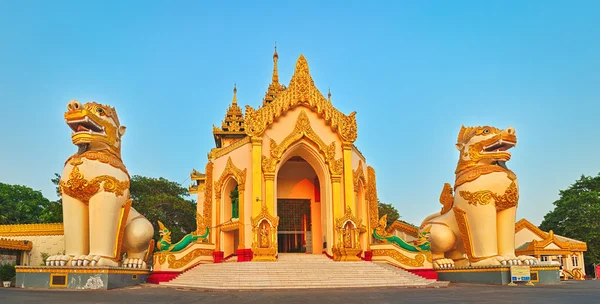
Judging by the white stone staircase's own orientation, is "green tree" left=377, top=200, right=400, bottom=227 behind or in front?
behind

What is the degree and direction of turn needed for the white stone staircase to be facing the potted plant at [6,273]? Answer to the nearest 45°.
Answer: approximately 90° to its right

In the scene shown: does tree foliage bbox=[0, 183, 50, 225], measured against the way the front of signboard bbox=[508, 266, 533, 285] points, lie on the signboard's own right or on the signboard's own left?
on the signboard's own right

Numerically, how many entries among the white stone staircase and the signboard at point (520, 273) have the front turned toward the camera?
2

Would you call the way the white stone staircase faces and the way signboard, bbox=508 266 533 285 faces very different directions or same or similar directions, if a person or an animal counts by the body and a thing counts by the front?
same or similar directions

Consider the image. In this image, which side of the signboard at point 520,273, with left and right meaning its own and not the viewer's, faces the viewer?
front

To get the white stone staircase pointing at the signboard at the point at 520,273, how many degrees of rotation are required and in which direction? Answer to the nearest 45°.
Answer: approximately 90° to its left

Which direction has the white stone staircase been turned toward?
toward the camera

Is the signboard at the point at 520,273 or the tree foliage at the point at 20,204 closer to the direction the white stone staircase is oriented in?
the signboard

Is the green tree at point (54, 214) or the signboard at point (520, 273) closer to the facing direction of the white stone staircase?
the signboard
